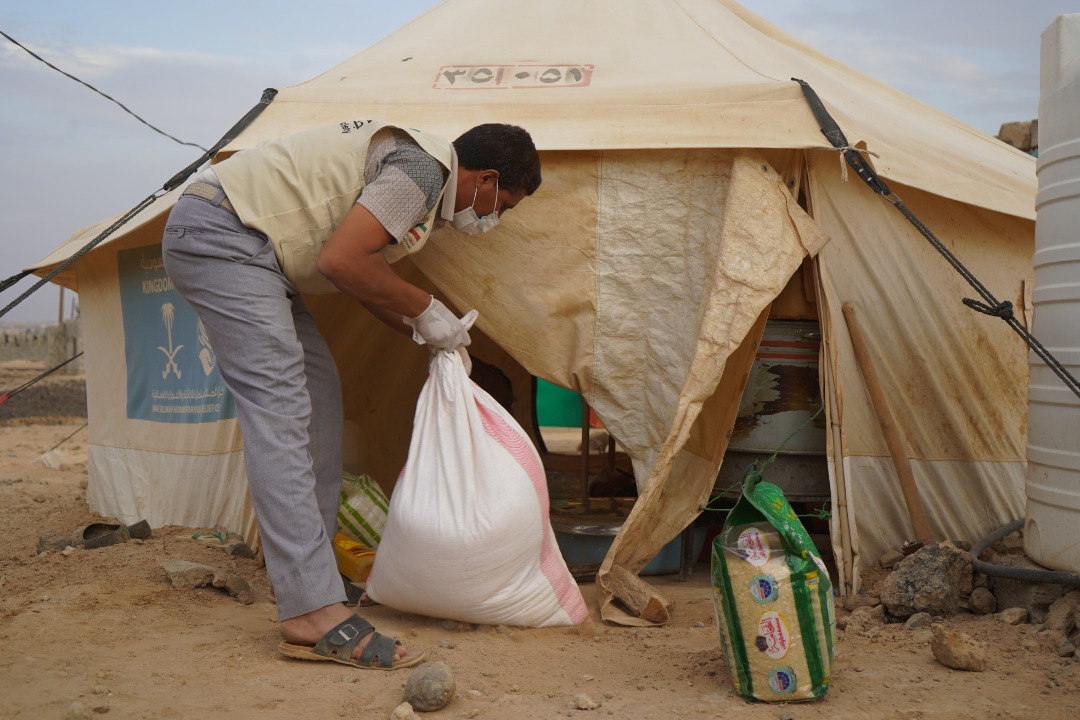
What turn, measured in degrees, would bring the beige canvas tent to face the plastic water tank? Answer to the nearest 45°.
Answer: approximately 45° to its left

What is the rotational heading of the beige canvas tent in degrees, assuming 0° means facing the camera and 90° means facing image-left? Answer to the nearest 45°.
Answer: approximately 0°

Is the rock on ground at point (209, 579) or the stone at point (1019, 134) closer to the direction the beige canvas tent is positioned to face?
the rock on ground

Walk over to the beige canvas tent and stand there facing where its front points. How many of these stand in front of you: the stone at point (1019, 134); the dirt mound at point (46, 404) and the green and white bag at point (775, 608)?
1

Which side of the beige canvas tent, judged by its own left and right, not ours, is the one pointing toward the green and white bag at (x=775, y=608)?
front

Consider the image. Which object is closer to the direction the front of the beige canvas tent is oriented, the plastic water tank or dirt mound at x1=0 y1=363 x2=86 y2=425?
the plastic water tank

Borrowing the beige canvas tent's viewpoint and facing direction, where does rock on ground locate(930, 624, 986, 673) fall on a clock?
The rock on ground is roughly at 11 o'clock from the beige canvas tent.

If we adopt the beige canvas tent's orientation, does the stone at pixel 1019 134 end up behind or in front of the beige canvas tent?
behind

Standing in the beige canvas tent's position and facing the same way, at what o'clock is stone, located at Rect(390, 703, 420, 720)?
The stone is roughly at 1 o'clock from the beige canvas tent.

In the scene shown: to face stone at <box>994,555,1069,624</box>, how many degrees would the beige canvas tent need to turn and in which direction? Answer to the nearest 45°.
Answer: approximately 45° to its left
